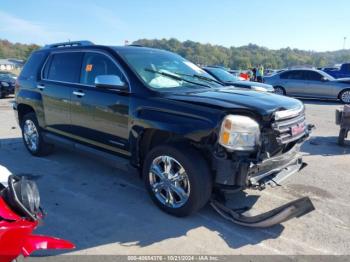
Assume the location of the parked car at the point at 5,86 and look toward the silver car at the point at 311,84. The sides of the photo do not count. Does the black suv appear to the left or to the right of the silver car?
right

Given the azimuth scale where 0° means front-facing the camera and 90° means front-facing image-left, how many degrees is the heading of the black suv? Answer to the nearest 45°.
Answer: approximately 315°

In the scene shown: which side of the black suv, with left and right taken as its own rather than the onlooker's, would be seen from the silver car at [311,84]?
left

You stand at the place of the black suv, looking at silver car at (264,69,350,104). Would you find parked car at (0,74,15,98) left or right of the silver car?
left

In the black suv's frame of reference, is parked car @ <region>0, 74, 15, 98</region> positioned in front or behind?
behind
